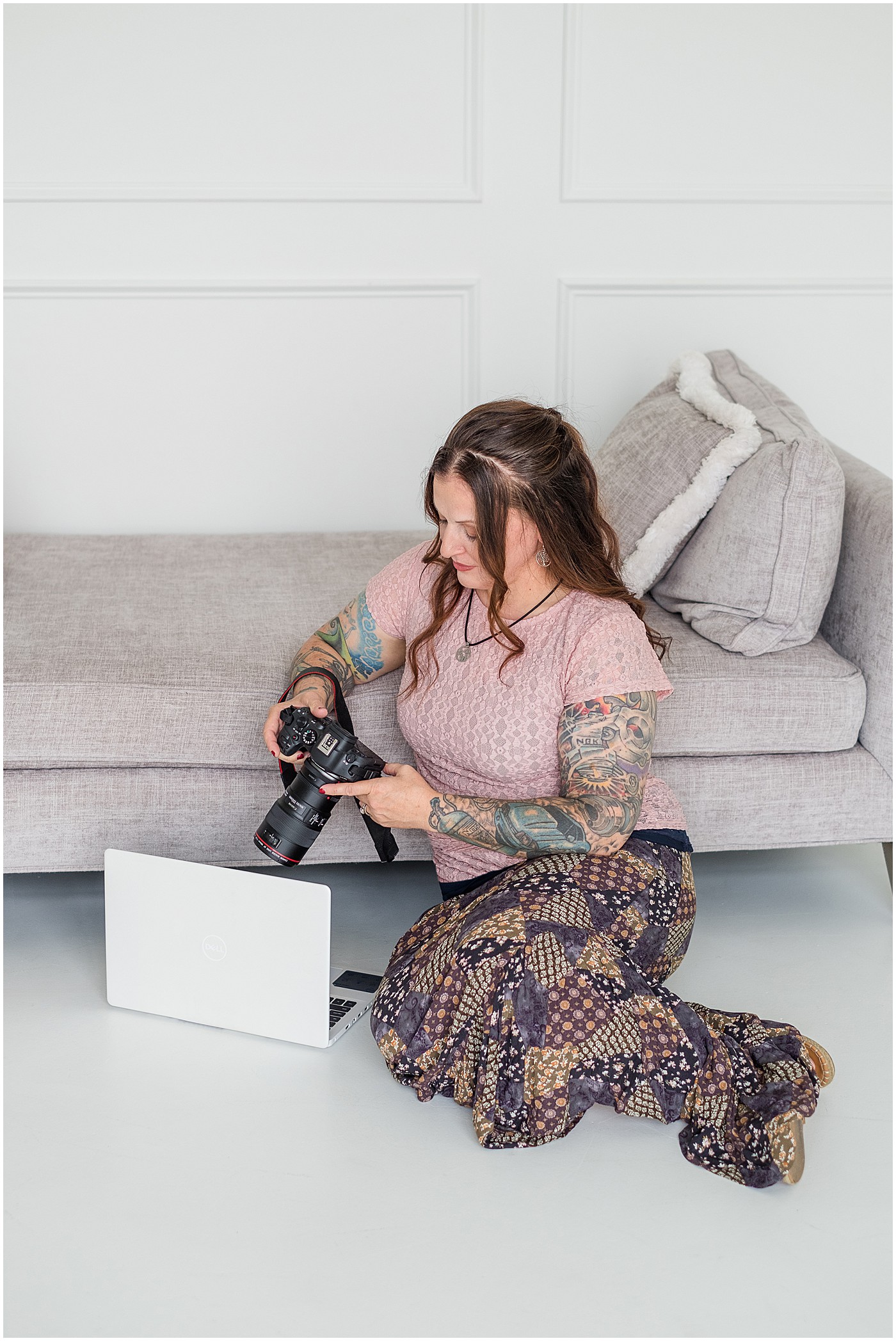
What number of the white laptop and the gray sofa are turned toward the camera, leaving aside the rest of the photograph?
1

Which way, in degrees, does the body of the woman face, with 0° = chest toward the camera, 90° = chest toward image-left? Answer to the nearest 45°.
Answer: approximately 45°

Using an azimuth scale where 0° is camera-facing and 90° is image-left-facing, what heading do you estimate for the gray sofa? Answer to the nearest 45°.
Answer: approximately 0°

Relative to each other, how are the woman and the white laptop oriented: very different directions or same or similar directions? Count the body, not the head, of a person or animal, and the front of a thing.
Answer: very different directions

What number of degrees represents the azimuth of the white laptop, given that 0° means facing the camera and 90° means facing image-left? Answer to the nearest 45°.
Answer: approximately 225°
